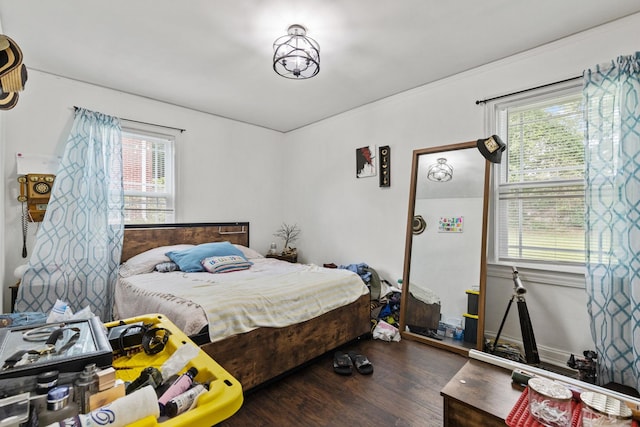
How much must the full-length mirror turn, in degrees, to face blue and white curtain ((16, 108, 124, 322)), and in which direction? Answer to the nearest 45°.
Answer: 0° — it already faces it

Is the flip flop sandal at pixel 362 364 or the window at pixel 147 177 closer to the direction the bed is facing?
the flip flop sandal

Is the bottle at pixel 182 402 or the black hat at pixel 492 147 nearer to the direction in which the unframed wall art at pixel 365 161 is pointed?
the bottle

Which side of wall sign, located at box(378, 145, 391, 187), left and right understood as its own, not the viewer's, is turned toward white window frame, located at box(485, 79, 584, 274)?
left

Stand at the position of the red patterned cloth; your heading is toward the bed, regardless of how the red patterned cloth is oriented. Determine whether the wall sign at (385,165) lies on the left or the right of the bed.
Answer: right
